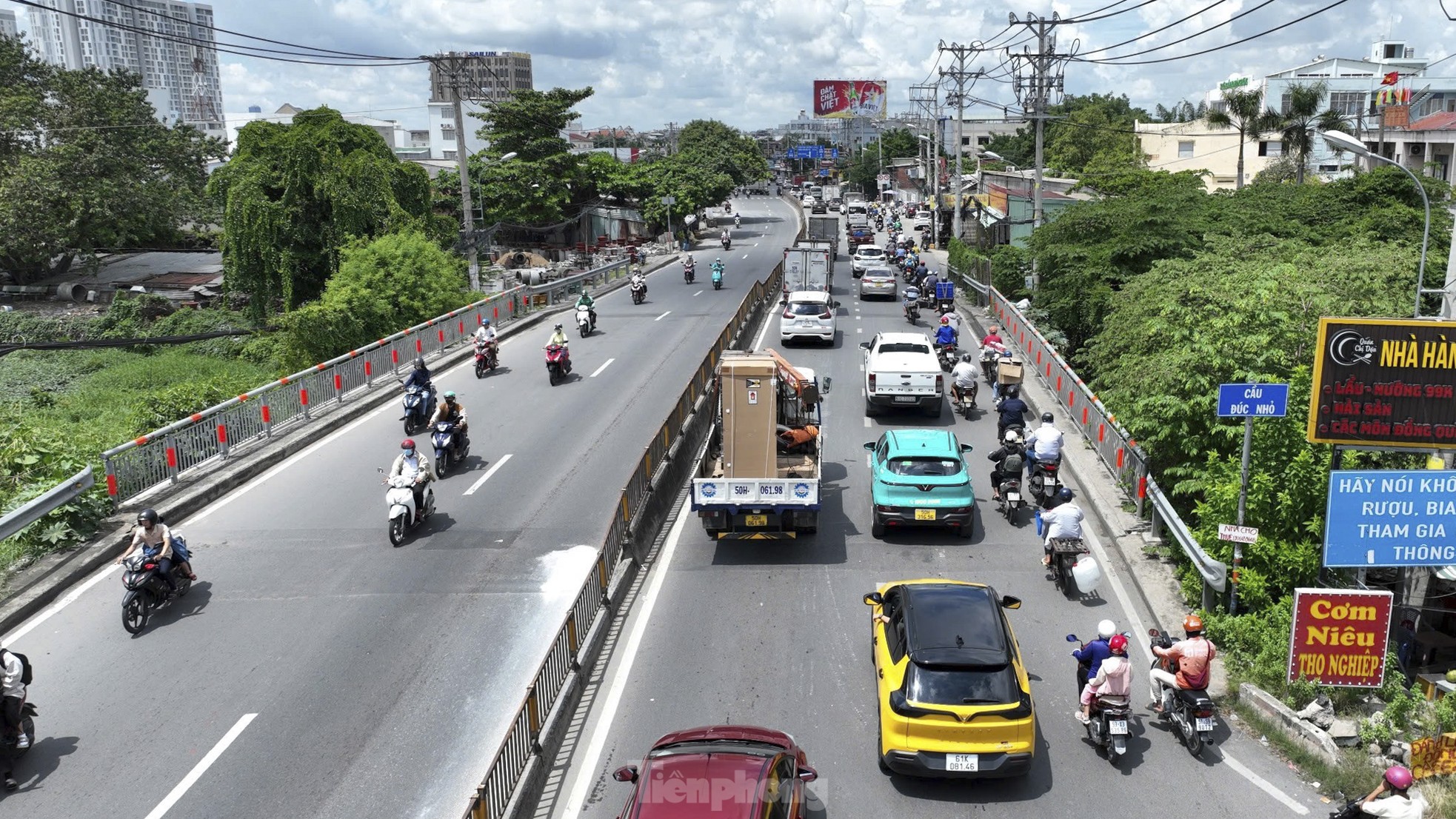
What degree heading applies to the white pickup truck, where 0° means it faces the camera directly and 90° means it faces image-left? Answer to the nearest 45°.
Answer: approximately 180°

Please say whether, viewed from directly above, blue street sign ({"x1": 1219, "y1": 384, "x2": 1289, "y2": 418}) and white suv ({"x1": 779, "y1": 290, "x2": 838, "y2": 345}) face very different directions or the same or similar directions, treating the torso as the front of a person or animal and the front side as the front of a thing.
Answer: very different directions

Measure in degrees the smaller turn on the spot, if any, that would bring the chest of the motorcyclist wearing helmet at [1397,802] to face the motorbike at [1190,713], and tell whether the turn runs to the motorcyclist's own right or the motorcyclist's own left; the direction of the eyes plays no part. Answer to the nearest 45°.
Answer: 0° — they already face it

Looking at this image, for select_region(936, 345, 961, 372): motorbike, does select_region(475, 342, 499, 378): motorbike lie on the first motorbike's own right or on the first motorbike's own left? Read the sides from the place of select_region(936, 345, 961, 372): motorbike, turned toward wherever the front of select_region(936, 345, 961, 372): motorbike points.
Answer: on the first motorbike's own left

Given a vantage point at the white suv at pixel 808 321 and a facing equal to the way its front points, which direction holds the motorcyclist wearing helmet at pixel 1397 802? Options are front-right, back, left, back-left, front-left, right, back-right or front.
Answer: back

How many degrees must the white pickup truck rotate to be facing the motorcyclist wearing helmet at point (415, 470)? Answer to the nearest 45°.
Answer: approximately 135° to its left

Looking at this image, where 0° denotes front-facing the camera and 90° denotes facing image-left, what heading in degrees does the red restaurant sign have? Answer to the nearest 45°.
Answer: approximately 0°

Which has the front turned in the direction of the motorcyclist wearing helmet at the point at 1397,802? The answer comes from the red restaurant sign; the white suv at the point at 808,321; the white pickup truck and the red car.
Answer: the red restaurant sign

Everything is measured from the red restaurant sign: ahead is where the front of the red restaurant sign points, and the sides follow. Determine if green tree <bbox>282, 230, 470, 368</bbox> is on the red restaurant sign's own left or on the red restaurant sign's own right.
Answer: on the red restaurant sign's own right

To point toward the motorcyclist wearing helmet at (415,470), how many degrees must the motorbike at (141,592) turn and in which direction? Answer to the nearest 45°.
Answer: approximately 180°

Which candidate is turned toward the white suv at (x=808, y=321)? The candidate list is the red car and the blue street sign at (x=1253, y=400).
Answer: the red car
